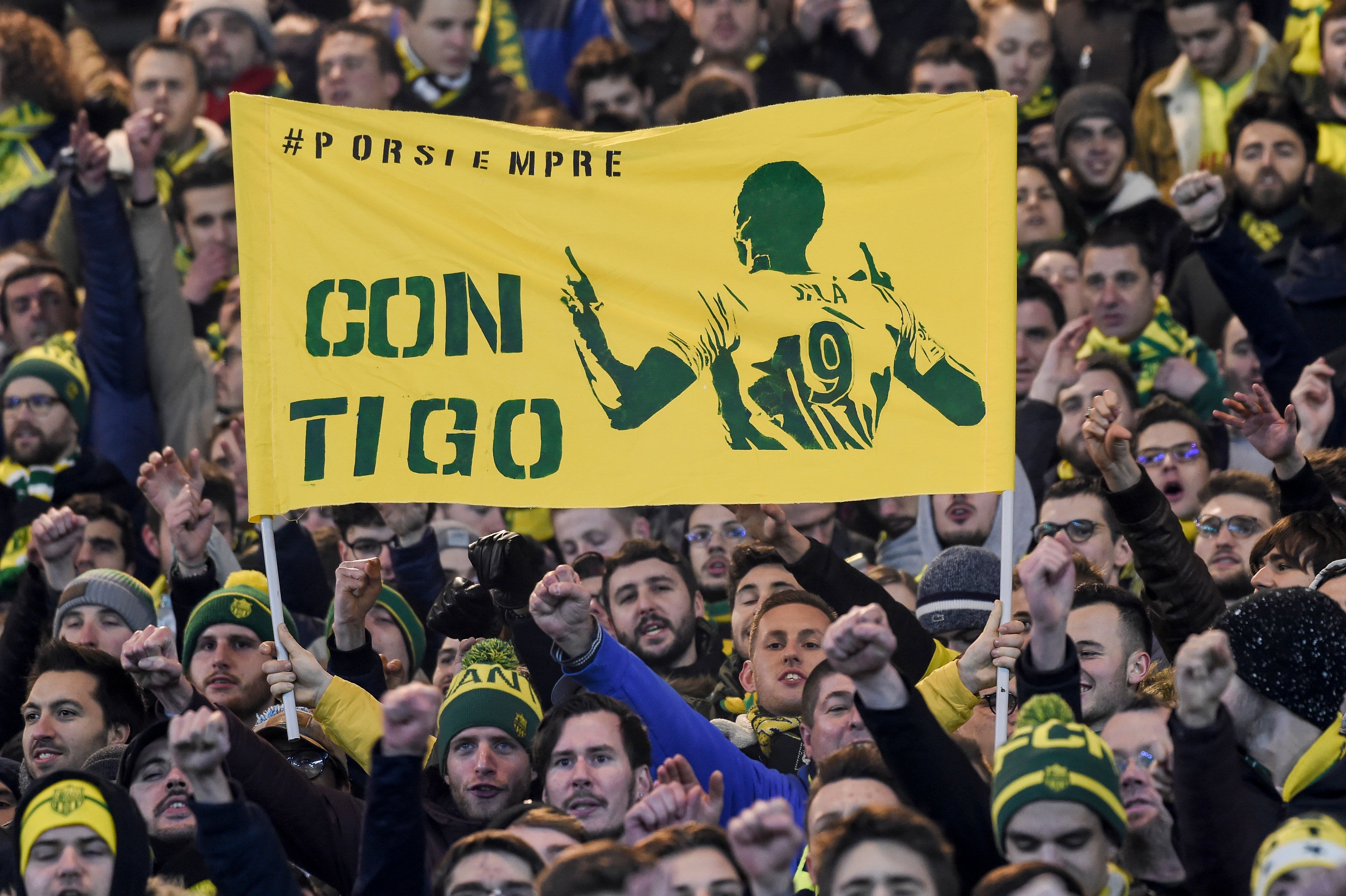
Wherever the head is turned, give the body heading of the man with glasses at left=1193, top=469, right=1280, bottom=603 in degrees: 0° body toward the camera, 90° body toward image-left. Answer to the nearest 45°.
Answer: approximately 45°

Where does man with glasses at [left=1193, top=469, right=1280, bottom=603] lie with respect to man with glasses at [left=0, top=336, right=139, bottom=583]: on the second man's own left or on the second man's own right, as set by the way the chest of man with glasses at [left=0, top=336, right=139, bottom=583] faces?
on the second man's own left

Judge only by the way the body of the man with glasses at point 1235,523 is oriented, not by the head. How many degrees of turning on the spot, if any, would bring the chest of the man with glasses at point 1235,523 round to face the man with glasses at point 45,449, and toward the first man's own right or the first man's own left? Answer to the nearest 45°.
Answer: approximately 45° to the first man's own right

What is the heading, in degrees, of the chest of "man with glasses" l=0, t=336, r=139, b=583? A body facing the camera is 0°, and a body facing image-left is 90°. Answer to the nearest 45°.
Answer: approximately 45°
